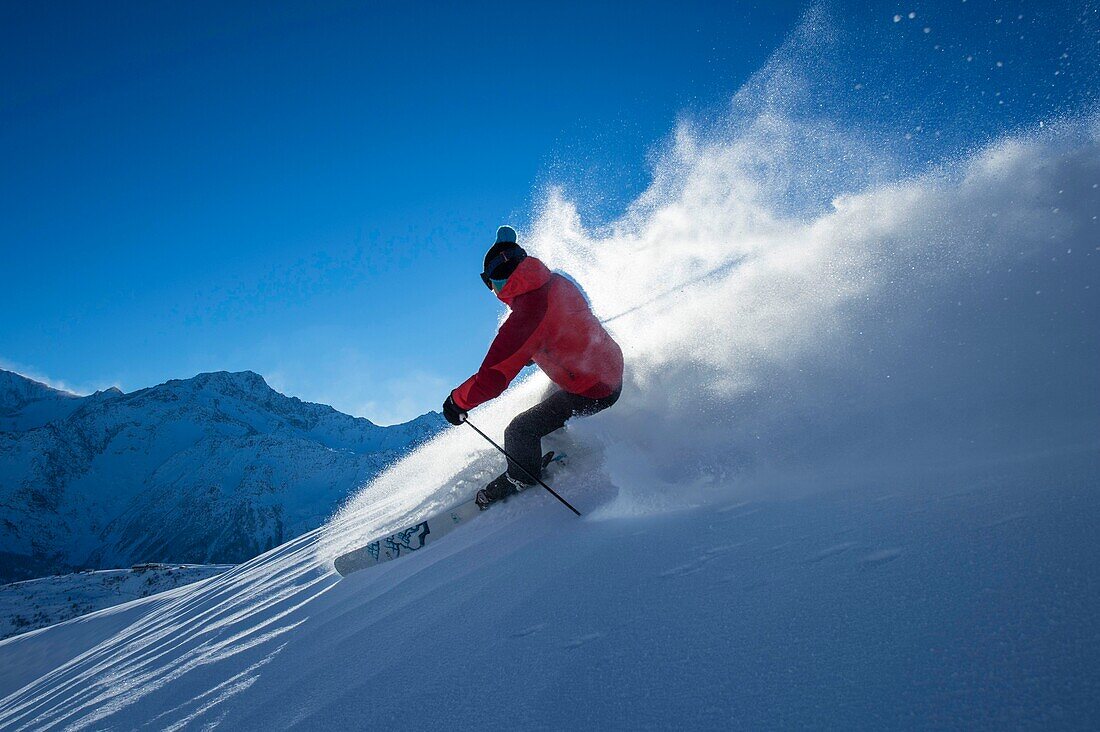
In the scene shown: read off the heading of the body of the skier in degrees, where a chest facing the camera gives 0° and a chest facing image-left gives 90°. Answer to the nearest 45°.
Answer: approximately 90°
